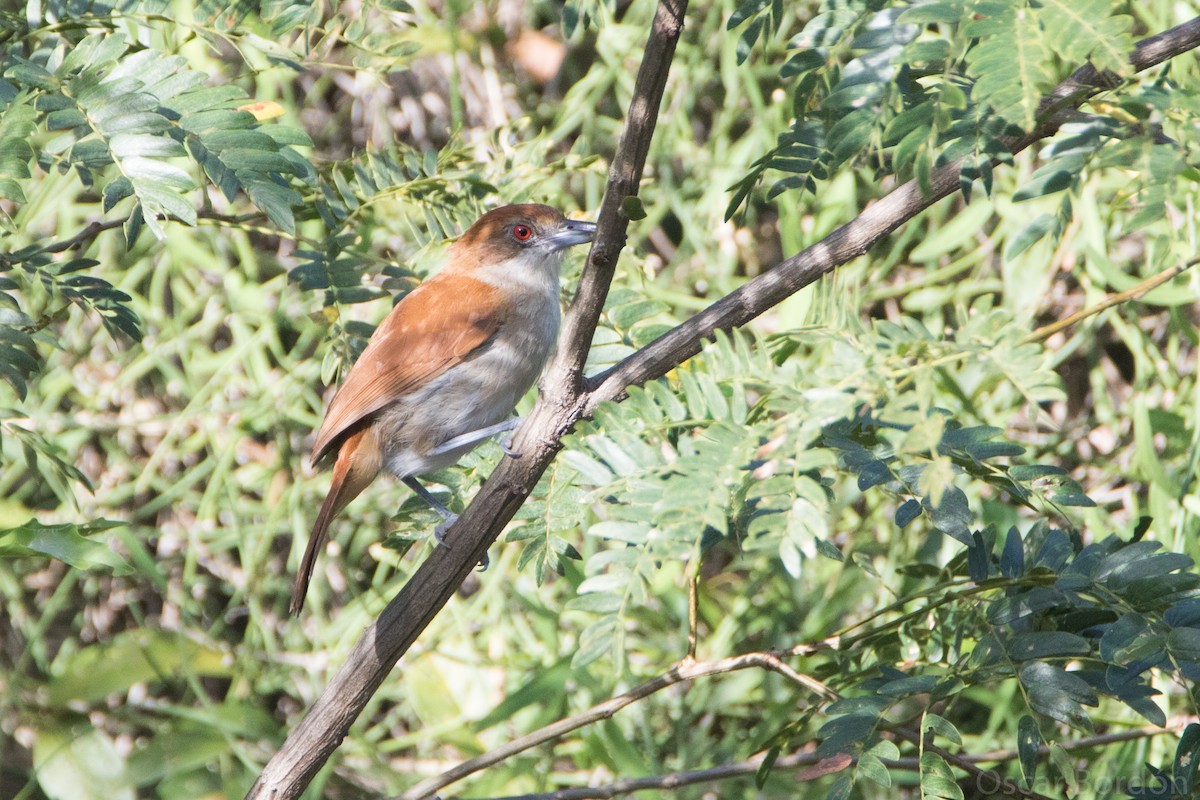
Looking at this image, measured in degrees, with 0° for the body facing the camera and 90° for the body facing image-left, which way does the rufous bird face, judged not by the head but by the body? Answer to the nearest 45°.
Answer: approximately 270°

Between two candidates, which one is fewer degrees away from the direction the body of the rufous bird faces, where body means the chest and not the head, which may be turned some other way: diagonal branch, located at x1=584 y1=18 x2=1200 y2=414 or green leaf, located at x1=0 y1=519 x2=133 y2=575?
the diagonal branch

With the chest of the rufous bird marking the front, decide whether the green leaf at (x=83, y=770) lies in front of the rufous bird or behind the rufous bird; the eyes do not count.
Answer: behind

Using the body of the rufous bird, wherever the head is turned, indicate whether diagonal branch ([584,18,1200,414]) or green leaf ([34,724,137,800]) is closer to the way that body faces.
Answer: the diagonal branch
